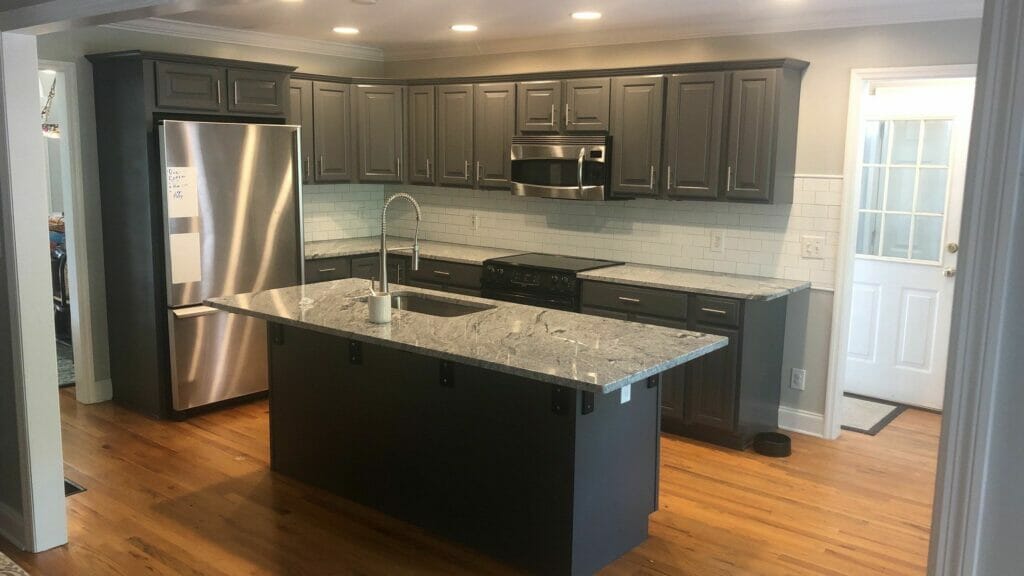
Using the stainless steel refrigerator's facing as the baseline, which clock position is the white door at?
The white door is roughly at 11 o'clock from the stainless steel refrigerator.

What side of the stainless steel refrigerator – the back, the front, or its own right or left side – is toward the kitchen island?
front

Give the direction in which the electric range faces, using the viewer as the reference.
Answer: facing the viewer and to the left of the viewer

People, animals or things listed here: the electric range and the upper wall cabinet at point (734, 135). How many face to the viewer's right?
0

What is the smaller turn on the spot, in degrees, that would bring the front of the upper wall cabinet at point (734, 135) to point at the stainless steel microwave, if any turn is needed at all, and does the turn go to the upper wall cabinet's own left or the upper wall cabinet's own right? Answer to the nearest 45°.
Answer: approximately 45° to the upper wall cabinet's own right

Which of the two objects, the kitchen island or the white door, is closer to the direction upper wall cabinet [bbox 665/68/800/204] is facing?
the kitchen island

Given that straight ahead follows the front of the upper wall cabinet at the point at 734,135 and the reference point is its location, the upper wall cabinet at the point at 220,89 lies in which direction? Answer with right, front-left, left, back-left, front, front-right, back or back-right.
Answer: front-right

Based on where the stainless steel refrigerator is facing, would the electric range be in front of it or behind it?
in front

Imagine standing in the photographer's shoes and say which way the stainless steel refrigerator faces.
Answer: facing the viewer and to the right of the viewer

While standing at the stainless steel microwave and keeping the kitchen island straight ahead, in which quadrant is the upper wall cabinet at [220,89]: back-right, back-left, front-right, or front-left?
front-right

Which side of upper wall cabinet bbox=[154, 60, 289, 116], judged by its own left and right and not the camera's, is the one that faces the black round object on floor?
front

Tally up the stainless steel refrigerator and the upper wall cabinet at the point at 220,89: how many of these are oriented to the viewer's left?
0

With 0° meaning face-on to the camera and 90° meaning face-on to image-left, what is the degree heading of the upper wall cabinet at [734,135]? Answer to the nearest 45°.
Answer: approximately 45°

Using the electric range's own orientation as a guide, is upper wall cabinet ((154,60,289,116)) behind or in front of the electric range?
in front

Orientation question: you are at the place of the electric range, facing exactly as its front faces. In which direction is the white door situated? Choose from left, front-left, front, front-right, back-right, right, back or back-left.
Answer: back-left
